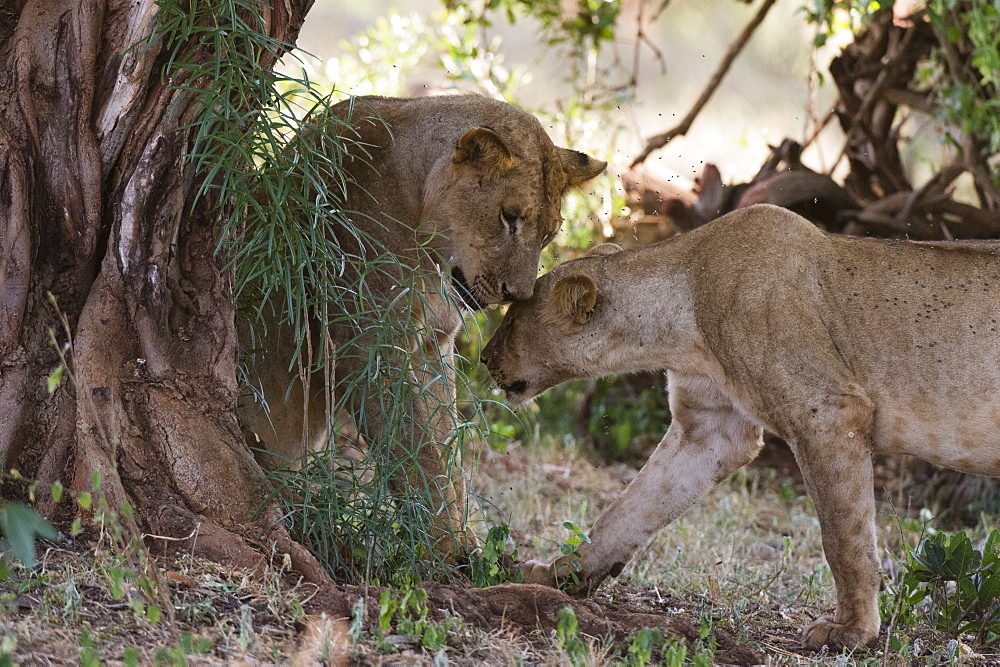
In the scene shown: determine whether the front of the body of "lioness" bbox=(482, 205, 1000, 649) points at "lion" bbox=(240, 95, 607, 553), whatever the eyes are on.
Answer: yes

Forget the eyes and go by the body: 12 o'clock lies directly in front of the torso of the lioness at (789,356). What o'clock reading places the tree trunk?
The tree trunk is roughly at 11 o'clock from the lioness.

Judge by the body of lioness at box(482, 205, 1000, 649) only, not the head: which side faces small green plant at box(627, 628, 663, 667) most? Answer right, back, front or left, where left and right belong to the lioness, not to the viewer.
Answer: left

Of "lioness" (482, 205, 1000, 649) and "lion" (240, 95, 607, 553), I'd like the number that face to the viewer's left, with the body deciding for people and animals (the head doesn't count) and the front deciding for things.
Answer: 1

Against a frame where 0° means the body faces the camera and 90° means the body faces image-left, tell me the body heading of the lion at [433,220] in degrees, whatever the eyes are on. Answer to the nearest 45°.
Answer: approximately 315°

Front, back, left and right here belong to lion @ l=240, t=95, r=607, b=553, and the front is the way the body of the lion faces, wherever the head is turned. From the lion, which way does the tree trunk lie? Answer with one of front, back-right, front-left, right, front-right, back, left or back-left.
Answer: right

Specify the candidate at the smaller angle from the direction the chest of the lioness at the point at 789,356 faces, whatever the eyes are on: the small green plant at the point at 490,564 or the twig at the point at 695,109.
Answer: the small green plant

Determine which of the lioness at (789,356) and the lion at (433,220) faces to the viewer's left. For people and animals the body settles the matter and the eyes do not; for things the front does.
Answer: the lioness

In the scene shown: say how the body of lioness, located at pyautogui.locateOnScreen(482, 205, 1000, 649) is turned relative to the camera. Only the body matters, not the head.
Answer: to the viewer's left

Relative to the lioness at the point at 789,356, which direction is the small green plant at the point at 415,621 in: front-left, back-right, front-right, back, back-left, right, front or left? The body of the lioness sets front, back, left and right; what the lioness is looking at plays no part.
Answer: front-left

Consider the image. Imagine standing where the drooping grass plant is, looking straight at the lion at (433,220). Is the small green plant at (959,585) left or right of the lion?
right

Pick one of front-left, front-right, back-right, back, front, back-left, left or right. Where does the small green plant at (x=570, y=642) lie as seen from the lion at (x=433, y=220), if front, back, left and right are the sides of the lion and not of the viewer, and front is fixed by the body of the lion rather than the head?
front-right

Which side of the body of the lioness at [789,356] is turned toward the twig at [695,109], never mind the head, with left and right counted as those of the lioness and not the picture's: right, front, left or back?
right
